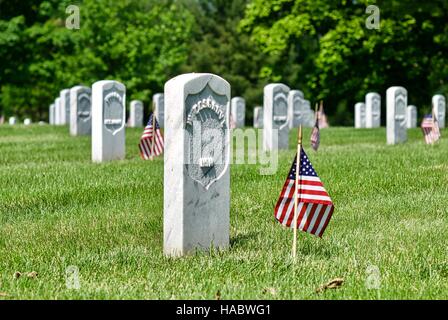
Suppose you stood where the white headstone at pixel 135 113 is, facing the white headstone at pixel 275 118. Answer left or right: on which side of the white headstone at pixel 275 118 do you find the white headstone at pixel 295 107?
left

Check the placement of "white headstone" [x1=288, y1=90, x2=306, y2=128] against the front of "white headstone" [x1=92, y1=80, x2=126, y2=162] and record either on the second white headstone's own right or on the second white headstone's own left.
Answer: on the second white headstone's own left

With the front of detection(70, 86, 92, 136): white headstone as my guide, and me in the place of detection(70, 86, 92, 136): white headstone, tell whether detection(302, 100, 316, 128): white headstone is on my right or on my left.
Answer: on my left

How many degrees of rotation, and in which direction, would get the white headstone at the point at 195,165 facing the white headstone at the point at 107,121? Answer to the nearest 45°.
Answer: approximately 135° to its left

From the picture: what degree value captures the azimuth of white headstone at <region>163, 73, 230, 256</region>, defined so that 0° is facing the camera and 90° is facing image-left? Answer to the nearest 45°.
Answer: approximately 315°

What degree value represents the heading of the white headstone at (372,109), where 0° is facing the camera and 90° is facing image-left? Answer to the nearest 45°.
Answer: approximately 315°

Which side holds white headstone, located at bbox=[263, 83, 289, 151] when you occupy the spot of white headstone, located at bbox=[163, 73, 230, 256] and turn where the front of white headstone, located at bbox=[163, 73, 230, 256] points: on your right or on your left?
on your left
